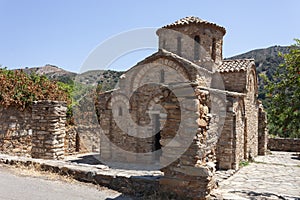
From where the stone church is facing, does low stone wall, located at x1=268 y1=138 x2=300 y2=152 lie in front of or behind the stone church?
behind

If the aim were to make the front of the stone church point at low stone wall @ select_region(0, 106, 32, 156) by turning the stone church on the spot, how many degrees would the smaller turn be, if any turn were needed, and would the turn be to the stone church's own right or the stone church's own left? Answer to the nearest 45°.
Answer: approximately 45° to the stone church's own right

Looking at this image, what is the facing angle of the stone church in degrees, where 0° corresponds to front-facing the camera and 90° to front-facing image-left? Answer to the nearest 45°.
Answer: approximately 45°

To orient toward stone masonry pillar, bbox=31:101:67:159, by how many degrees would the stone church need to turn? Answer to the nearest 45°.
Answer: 0° — it already faces it

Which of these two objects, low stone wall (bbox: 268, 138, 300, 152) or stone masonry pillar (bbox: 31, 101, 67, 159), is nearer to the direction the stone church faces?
the stone masonry pillar
